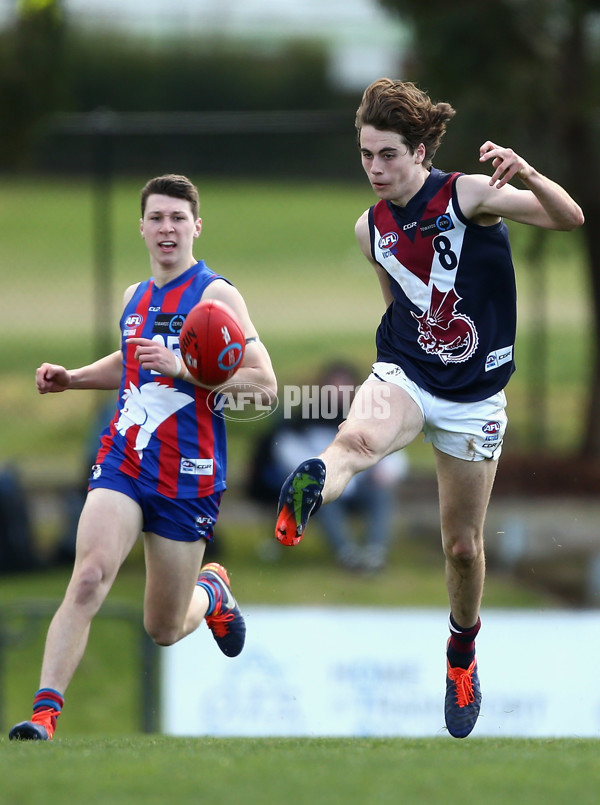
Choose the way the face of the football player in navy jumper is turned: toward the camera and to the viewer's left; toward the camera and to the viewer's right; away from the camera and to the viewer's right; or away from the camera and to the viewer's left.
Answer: toward the camera and to the viewer's left

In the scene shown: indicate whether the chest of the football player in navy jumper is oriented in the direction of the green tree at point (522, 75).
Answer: no

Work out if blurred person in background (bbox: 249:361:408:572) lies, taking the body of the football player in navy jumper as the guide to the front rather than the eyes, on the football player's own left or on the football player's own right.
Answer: on the football player's own right

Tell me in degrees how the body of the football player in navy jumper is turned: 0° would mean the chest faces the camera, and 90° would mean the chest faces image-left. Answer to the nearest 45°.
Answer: approximately 45°

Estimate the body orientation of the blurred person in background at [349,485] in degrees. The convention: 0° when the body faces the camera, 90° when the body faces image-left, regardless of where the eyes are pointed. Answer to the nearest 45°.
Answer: approximately 0°

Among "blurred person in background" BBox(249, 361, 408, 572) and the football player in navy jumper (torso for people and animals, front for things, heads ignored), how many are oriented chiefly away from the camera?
0

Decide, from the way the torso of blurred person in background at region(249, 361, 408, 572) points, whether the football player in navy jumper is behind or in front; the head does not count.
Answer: in front

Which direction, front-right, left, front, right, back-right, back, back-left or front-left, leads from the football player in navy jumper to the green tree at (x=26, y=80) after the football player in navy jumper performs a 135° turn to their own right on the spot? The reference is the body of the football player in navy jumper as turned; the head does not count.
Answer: front-left
